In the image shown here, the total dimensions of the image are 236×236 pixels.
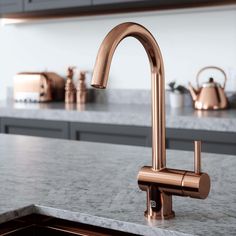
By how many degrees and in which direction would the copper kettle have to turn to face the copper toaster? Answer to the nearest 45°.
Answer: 0° — it already faces it

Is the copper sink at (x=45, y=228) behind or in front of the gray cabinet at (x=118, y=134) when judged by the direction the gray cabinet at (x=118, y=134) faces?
in front

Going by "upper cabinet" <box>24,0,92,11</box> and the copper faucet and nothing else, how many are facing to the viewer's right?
0

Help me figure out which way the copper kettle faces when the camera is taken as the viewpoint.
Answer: facing to the left of the viewer

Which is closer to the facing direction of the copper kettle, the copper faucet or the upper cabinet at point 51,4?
the upper cabinet

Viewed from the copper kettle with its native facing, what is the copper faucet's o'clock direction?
The copper faucet is roughly at 9 o'clock from the copper kettle.

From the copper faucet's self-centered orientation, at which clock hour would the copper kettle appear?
The copper kettle is roughly at 5 o'clock from the copper faucet.
